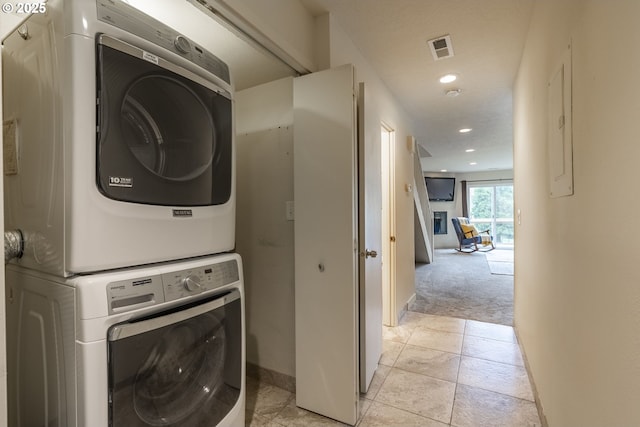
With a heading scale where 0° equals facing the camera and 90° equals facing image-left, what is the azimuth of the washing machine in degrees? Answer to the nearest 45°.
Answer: approximately 315°

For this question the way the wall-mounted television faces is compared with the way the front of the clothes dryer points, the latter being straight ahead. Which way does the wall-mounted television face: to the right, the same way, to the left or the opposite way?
to the right

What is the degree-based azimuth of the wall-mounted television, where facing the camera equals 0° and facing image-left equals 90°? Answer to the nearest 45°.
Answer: approximately 0°

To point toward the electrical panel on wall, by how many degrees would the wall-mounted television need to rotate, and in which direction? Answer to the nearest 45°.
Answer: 0° — it already faces it

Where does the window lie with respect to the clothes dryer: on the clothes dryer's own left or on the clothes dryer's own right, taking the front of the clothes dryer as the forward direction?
on the clothes dryer's own left

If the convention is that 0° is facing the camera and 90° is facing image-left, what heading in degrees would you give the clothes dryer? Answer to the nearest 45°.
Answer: approximately 315°

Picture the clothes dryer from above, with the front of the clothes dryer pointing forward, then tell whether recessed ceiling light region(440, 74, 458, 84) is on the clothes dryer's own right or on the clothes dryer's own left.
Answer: on the clothes dryer's own left

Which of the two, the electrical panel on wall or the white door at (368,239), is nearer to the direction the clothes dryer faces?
the electrical panel on wall

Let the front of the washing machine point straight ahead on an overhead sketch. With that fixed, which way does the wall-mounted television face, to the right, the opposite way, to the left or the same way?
to the right

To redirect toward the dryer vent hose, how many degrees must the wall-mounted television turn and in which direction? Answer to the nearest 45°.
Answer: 0° — it already faces it
